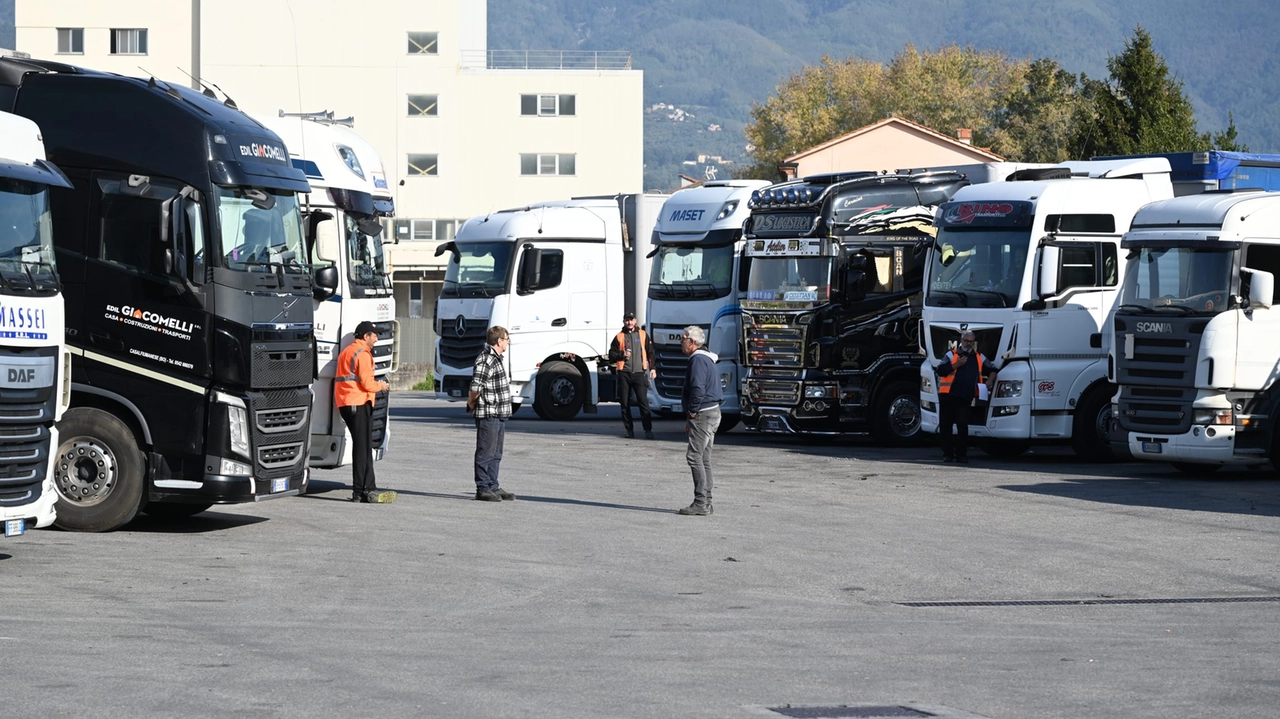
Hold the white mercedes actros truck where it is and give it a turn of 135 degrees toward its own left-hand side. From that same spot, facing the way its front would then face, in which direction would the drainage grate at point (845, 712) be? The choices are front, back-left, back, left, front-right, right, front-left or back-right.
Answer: right

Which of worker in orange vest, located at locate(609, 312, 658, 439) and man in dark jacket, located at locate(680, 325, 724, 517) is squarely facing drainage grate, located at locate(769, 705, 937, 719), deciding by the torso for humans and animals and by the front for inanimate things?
the worker in orange vest

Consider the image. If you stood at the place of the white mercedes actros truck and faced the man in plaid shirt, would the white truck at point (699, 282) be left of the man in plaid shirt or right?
left

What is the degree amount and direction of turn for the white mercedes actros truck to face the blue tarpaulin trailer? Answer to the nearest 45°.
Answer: approximately 90° to its left

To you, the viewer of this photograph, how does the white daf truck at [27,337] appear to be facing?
facing the viewer and to the right of the viewer

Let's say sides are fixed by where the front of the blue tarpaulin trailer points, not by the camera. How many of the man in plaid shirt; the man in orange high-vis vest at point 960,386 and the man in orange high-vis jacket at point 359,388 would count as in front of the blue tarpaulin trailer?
3

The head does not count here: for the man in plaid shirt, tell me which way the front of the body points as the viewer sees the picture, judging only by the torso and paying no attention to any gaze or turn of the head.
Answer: to the viewer's right

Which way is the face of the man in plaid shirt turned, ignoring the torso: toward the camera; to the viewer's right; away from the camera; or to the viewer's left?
to the viewer's right
